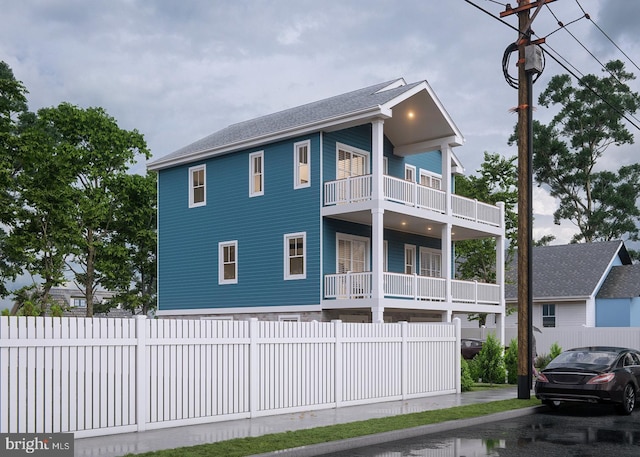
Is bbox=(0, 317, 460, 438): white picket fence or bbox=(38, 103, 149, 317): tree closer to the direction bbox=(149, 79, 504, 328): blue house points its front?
the white picket fence

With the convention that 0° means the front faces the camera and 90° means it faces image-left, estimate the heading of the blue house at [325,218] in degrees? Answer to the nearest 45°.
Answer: approximately 315°

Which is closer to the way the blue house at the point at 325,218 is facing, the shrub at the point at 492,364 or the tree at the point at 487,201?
the shrub

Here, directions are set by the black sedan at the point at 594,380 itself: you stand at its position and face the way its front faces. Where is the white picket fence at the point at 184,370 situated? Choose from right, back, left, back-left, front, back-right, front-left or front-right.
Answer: back

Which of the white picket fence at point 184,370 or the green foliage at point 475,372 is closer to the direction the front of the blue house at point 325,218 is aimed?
the green foliage

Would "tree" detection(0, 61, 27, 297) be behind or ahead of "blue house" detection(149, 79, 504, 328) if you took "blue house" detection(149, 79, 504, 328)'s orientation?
behind

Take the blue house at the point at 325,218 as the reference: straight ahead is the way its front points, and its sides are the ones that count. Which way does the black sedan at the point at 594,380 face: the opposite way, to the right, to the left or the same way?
to the left

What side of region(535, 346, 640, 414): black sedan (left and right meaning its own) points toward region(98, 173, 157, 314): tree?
left

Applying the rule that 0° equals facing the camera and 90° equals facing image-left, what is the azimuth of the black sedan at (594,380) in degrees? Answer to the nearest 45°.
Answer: approximately 225°
